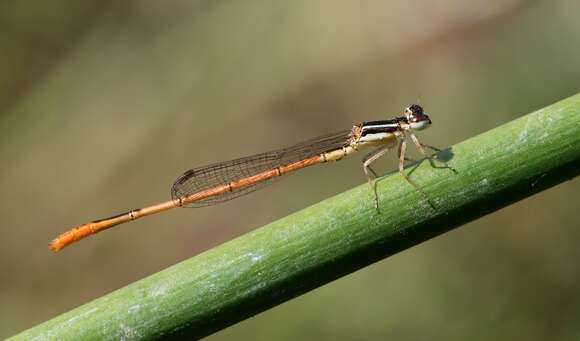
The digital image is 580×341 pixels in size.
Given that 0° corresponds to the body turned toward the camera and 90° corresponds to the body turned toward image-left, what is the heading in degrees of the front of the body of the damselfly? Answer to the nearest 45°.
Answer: approximately 270°
